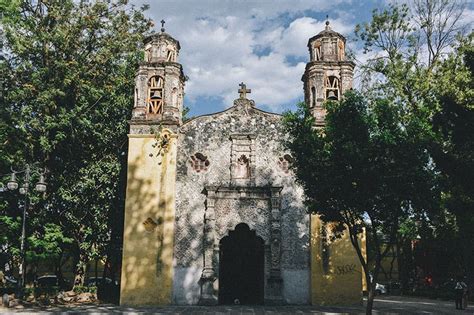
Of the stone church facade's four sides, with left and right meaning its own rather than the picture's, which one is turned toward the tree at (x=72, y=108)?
right

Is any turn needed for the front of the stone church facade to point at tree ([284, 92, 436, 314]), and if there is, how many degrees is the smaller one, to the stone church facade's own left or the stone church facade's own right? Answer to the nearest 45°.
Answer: approximately 45° to the stone church facade's own left

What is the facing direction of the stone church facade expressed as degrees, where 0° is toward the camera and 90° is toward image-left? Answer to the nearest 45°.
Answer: approximately 0°

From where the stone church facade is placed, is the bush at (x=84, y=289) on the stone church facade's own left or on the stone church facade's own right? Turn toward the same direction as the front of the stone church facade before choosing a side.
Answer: on the stone church facade's own right

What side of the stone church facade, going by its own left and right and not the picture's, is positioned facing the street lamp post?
right

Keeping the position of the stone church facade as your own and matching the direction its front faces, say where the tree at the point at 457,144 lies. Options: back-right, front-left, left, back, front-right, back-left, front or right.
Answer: front-left

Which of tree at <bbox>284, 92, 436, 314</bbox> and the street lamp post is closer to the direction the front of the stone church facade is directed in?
the tree
